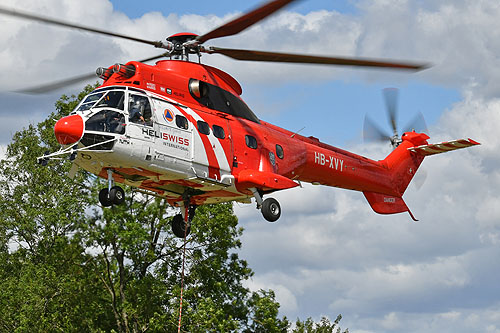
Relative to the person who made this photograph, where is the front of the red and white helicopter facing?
facing the viewer and to the left of the viewer

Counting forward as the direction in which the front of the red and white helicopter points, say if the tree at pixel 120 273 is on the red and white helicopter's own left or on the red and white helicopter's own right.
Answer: on the red and white helicopter's own right
